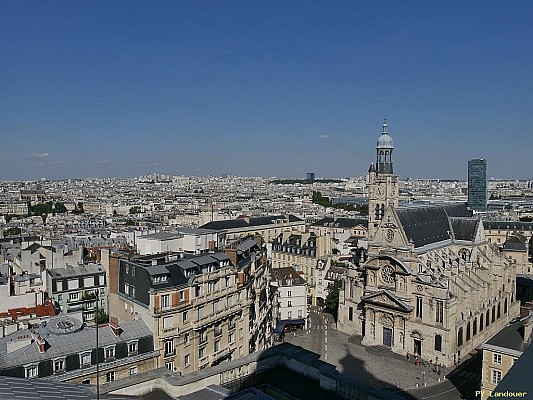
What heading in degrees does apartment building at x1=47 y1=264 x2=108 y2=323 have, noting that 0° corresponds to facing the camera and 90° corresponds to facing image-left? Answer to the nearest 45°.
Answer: approximately 0°

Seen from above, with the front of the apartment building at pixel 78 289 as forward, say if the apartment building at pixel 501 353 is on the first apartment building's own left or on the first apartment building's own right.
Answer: on the first apartment building's own left

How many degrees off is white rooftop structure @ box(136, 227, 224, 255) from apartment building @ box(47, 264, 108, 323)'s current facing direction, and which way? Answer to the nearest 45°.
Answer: approximately 90° to its left

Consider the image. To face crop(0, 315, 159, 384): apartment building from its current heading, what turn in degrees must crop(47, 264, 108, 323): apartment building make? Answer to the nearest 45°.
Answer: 0° — it already faces it

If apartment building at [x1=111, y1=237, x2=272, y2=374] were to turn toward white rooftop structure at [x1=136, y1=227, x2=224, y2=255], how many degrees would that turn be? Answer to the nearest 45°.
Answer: approximately 135° to its left

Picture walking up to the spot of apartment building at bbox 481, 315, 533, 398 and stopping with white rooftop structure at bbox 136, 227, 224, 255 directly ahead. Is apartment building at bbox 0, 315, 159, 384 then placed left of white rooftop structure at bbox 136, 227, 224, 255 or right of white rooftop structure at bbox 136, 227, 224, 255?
left

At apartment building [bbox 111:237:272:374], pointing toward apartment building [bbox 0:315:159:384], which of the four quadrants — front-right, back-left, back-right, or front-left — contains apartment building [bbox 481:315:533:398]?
back-left

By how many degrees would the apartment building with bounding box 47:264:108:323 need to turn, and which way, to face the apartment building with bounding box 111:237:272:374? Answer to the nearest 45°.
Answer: approximately 45° to its left
